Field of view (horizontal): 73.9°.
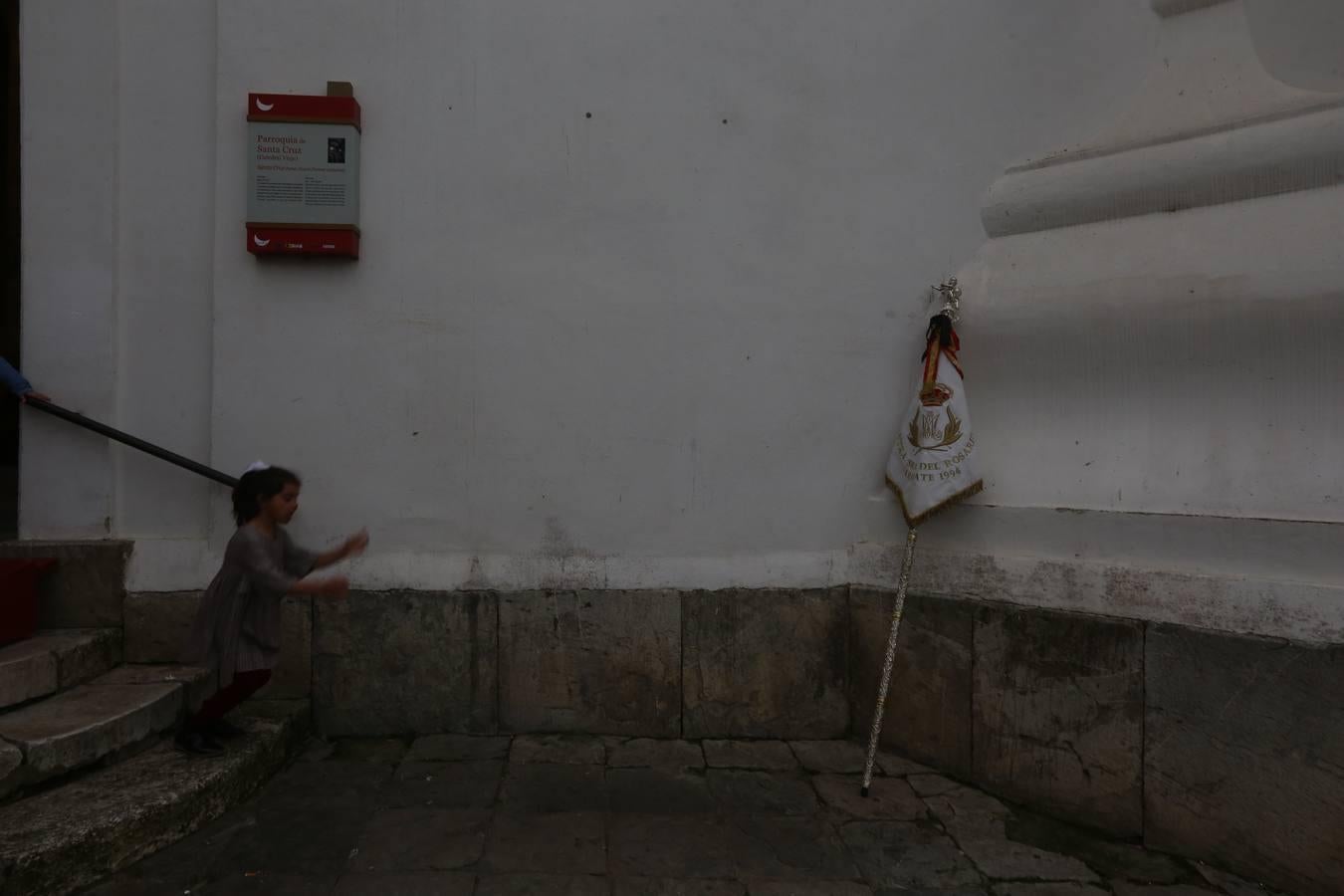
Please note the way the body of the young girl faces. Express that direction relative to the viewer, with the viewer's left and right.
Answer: facing to the right of the viewer

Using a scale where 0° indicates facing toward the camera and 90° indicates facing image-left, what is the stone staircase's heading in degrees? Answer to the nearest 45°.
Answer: approximately 315°

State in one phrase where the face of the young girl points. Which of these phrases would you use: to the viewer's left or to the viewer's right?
to the viewer's right

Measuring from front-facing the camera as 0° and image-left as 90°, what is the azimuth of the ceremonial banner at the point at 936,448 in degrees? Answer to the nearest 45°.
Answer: approximately 0°

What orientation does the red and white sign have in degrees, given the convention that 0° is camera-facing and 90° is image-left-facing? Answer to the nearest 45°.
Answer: approximately 0°

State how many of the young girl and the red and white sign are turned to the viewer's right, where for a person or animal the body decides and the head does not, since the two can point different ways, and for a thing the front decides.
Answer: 1

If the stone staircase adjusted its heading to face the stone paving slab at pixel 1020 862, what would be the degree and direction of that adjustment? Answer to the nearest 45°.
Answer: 0° — it already faces it

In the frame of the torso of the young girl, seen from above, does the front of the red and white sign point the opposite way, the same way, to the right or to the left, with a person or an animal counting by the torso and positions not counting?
to the right
